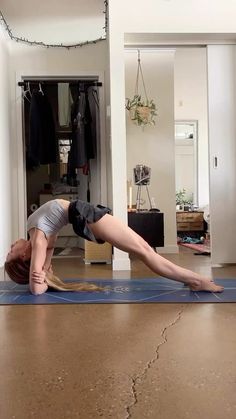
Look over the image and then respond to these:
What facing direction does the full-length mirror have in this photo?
toward the camera

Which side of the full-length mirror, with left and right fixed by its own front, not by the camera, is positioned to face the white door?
front

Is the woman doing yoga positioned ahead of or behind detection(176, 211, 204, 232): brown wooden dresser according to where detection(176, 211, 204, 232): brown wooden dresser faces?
ahead

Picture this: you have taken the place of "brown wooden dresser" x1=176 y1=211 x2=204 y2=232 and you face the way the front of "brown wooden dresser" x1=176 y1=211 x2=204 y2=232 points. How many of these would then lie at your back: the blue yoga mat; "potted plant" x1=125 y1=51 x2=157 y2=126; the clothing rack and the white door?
0

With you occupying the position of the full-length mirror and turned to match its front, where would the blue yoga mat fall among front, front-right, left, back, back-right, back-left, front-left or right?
front

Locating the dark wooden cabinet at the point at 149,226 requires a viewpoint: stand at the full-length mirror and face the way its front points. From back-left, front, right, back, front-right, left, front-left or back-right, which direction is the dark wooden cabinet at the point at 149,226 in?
front

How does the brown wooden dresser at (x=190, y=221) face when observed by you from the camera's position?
facing the viewer

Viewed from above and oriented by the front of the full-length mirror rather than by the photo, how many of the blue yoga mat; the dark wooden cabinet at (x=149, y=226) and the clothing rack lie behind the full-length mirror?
0

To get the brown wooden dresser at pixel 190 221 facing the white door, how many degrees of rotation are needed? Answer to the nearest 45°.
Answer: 0° — it already faces it

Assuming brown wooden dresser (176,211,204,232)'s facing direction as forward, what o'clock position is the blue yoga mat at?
The blue yoga mat is roughly at 12 o'clock from the brown wooden dresser.

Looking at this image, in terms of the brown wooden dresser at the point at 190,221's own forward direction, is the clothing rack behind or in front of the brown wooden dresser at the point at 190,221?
in front

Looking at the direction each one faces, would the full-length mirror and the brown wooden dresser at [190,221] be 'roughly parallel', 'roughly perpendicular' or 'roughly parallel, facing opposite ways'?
roughly parallel

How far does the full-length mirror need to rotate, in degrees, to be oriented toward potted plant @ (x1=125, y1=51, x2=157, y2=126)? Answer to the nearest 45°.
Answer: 0° — it already faces it
